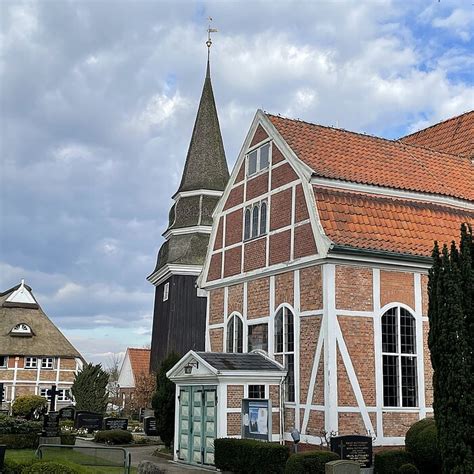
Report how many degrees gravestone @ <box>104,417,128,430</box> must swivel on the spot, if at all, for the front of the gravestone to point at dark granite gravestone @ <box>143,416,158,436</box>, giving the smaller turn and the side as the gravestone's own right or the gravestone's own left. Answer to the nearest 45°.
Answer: approximately 45° to the gravestone's own left

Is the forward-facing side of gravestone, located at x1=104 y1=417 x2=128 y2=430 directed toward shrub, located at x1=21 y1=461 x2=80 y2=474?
yes

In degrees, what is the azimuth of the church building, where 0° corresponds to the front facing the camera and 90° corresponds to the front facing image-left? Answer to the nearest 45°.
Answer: approximately 45°

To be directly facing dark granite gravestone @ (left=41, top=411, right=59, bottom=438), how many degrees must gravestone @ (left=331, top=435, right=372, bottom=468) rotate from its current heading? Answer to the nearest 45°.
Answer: approximately 135° to its right

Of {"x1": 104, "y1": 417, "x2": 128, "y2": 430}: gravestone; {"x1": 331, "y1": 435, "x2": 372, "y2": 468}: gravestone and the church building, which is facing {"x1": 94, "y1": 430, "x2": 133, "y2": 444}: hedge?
{"x1": 104, "y1": 417, "x2": 128, "y2": 430}: gravestone

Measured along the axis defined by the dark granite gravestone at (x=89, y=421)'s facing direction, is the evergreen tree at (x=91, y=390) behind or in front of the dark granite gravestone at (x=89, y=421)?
behind
